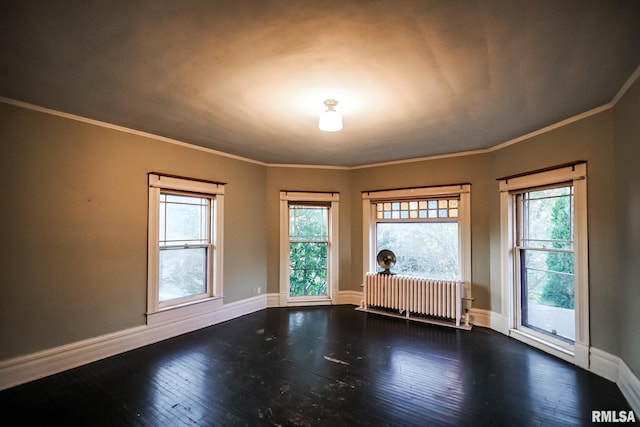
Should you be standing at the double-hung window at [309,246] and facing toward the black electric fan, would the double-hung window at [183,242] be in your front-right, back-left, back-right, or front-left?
back-right

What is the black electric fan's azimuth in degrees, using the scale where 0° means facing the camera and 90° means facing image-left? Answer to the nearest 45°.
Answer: approximately 0°

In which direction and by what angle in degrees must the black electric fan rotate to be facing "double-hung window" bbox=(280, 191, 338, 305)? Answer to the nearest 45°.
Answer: approximately 90° to its right

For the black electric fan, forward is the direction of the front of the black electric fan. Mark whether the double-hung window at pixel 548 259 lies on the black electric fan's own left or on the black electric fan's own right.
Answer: on the black electric fan's own left

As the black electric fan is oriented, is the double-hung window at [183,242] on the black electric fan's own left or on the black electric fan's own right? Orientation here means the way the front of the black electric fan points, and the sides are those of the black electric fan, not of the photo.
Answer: on the black electric fan's own right

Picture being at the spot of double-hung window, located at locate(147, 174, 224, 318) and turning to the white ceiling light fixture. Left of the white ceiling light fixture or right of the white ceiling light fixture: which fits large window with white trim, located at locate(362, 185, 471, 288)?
left
